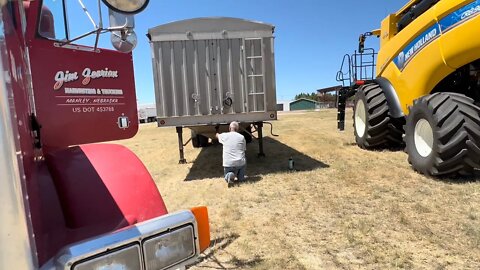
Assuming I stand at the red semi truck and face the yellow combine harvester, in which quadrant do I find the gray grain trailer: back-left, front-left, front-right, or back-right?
front-left

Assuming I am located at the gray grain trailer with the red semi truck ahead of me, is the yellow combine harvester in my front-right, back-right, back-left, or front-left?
front-left

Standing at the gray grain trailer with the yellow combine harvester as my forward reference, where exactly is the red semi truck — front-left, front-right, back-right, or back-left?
front-right

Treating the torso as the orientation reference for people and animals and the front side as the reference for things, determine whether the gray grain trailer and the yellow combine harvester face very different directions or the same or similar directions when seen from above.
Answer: very different directions
